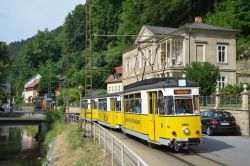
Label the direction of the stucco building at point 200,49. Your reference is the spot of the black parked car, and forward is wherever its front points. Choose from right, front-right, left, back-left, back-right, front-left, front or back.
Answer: front-right

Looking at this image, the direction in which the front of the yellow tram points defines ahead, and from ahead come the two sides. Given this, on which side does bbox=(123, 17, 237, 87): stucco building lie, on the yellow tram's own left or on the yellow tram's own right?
on the yellow tram's own left

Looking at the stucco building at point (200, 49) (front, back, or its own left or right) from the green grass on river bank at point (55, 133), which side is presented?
front

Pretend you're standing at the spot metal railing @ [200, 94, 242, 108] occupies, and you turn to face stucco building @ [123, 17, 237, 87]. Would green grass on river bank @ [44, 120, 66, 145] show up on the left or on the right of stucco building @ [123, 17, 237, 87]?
left

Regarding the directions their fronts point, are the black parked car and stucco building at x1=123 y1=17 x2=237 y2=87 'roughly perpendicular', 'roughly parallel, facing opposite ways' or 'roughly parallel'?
roughly perpendicular

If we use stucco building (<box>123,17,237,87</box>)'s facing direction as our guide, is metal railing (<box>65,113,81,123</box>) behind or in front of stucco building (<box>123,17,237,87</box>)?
in front

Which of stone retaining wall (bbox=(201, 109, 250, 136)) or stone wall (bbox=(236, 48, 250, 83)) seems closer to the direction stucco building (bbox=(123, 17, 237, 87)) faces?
the stone retaining wall

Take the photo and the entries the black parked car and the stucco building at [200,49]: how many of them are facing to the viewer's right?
0

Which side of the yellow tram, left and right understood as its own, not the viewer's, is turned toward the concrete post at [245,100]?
left
